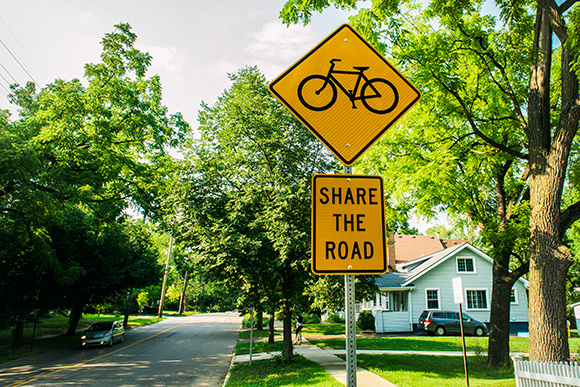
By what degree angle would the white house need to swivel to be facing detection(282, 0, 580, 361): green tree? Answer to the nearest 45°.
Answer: approximately 90° to its left

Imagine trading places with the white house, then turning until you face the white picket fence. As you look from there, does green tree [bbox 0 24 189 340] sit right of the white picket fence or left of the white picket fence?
right

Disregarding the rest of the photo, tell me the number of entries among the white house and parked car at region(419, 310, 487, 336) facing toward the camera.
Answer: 0

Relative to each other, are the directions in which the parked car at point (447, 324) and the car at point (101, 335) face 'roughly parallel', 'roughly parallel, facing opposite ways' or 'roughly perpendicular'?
roughly perpendicular

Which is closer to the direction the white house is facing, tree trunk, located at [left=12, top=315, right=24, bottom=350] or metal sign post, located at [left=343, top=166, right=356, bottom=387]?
the tree trunk

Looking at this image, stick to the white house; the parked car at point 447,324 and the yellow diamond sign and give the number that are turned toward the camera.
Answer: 1

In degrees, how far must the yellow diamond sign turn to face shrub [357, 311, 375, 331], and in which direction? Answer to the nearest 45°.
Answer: approximately 180°

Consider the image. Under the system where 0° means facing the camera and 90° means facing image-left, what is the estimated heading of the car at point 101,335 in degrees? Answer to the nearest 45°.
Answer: approximately 45°

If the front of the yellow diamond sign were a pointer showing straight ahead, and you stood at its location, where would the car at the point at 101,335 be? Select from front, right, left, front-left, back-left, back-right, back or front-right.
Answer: back-right

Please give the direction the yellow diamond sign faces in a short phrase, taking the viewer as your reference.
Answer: facing the viewer

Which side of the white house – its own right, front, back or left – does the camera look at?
left
